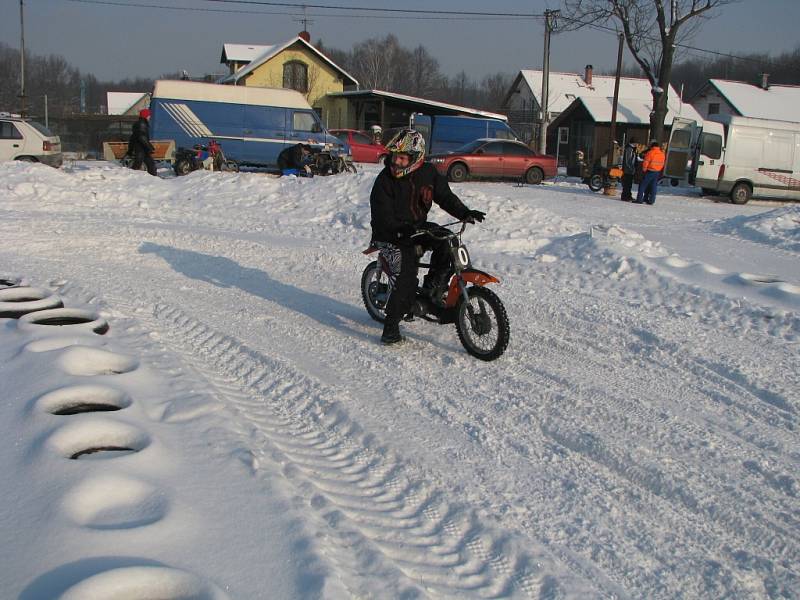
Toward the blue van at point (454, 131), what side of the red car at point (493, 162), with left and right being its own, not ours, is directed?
right

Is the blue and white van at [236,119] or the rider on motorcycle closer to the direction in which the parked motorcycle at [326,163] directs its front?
the rider on motorcycle

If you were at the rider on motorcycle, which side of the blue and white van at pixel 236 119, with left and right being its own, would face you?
right

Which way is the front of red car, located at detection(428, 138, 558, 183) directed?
to the viewer's left

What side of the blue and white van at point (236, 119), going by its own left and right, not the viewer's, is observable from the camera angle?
right

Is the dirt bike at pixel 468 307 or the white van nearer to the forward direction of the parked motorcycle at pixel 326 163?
the white van
